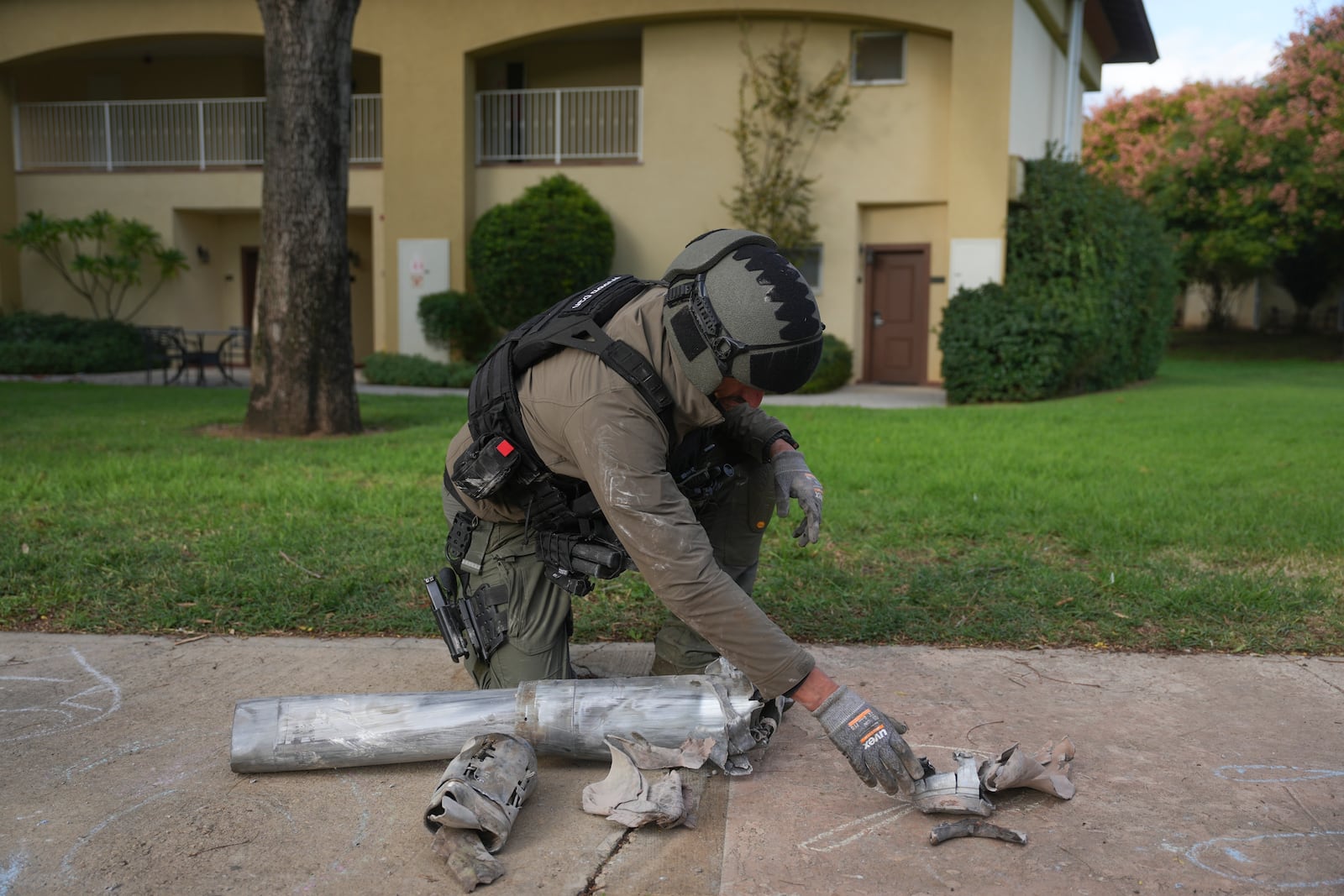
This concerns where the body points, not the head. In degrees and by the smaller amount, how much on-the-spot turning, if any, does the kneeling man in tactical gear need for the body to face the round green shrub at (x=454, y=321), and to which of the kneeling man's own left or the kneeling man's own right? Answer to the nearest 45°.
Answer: approximately 90° to the kneeling man's own left

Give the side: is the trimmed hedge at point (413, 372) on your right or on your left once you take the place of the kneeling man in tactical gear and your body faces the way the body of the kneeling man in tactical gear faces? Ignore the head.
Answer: on your left

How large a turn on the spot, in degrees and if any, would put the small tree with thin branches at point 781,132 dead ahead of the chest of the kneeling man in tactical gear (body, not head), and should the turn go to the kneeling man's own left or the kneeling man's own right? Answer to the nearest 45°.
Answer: approximately 90° to the kneeling man's own left

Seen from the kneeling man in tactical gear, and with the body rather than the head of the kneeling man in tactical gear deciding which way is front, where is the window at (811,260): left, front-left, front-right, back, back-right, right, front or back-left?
left

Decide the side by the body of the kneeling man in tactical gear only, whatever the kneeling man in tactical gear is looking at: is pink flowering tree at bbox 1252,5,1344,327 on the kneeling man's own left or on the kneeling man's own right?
on the kneeling man's own left

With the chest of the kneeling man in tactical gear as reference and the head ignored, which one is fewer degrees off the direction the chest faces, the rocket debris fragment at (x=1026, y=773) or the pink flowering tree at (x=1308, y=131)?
the rocket debris fragment

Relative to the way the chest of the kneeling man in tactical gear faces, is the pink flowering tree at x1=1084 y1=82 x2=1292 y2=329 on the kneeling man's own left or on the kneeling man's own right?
on the kneeling man's own left

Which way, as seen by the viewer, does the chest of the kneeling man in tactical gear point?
to the viewer's right

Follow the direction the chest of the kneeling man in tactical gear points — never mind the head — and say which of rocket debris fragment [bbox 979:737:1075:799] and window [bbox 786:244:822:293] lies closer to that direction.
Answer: the rocket debris fragment

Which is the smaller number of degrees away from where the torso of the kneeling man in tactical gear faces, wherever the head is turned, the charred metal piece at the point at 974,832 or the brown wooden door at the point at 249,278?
the charred metal piece
